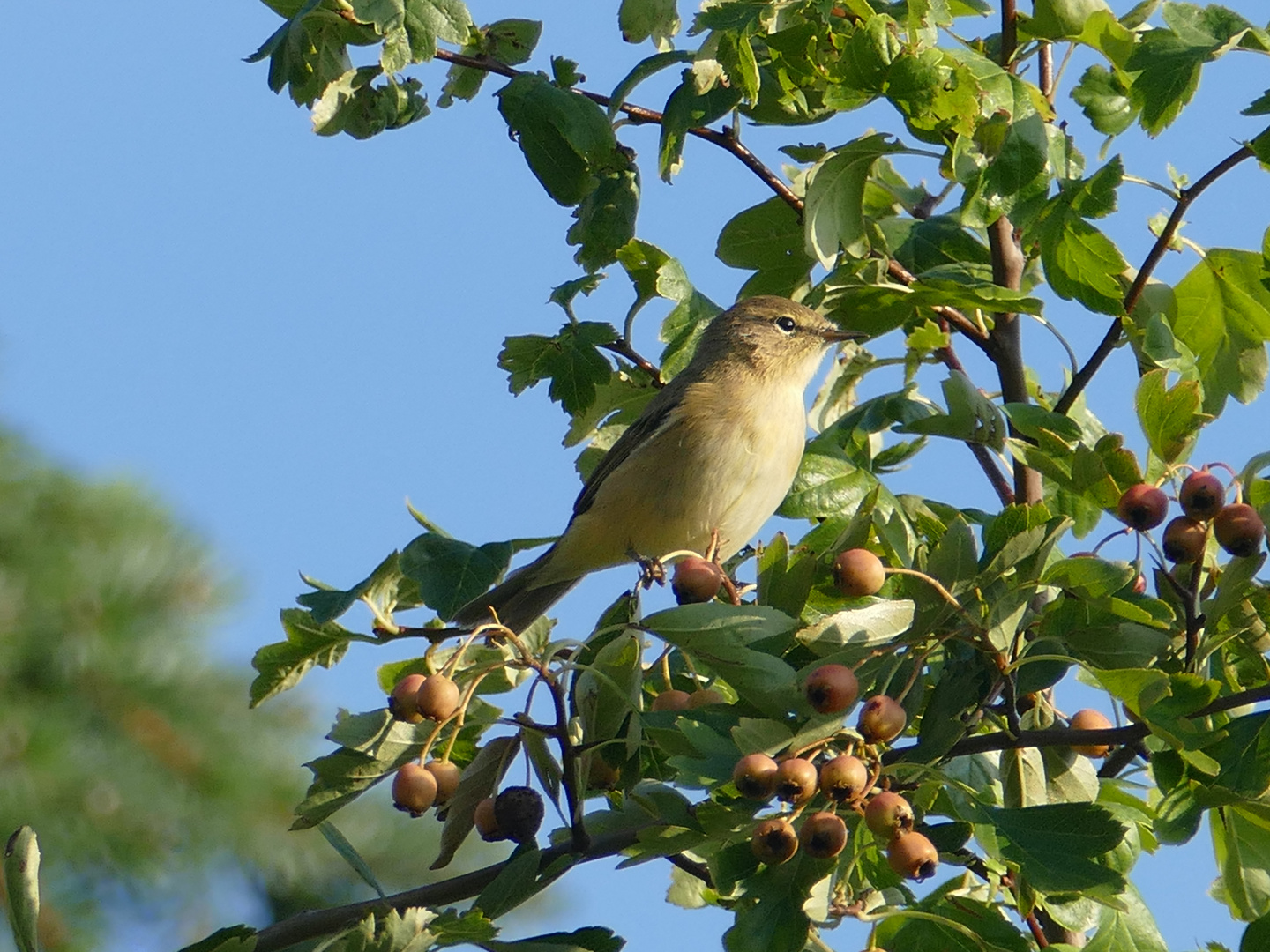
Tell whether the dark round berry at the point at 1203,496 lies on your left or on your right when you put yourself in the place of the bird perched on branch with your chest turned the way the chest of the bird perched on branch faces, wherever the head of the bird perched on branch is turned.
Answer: on your left

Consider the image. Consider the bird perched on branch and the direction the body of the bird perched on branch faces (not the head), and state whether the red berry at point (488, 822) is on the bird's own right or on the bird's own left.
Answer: on the bird's own right

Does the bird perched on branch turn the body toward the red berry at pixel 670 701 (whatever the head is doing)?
no

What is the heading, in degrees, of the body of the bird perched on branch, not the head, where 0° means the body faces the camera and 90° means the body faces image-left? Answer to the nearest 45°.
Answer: approximately 270°

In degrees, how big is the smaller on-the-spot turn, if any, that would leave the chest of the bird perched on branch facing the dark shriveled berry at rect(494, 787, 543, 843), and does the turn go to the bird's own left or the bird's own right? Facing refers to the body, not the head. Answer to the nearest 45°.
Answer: approximately 90° to the bird's own right
